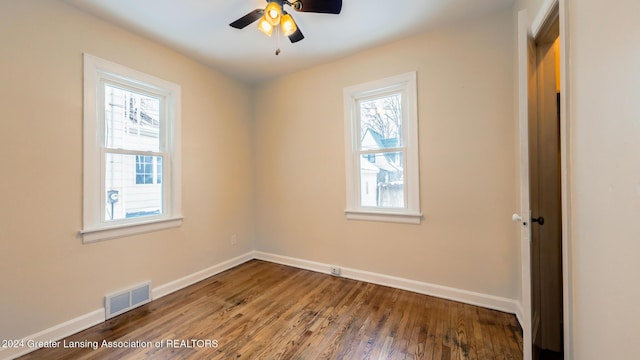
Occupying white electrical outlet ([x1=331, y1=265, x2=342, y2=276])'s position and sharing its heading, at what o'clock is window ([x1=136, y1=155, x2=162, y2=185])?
The window is roughly at 1 o'clock from the white electrical outlet.

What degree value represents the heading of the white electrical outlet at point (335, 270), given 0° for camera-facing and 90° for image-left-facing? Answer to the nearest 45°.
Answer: approximately 45°
